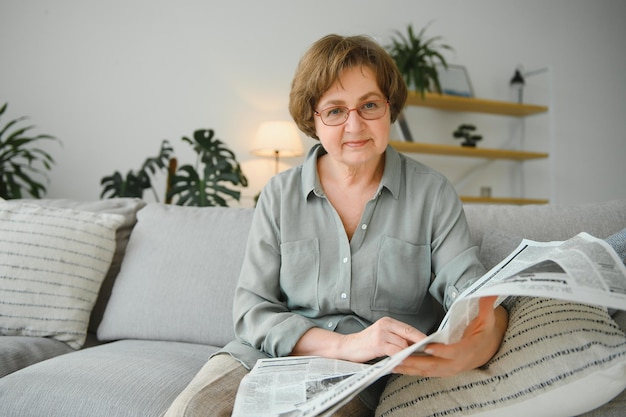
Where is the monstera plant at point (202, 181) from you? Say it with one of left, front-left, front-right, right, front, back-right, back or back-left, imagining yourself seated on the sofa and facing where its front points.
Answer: back

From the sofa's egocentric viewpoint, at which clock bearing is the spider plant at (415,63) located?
The spider plant is roughly at 7 o'clock from the sofa.

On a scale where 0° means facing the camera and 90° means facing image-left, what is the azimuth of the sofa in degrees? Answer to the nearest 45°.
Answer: approximately 0°

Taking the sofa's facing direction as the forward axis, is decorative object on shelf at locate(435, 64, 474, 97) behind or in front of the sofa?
behind

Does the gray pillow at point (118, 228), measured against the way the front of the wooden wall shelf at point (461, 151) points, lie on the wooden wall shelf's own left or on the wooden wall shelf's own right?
on the wooden wall shelf's own right

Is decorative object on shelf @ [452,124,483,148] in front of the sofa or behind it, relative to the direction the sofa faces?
behind

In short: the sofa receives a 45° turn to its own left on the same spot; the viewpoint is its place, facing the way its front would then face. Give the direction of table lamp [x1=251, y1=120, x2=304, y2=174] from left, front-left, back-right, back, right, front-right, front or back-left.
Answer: back-left

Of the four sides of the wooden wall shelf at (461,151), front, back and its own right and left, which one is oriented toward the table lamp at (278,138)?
right

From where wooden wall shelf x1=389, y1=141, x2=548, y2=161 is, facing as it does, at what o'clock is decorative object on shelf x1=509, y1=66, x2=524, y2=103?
The decorative object on shelf is roughly at 9 o'clock from the wooden wall shelf.

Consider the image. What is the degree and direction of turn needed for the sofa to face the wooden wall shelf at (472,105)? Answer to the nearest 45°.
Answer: approximately 135° to its left

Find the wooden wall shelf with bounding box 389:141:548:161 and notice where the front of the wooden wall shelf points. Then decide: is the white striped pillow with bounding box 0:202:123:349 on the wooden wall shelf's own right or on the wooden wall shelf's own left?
on the wooden wall shelf's own right
